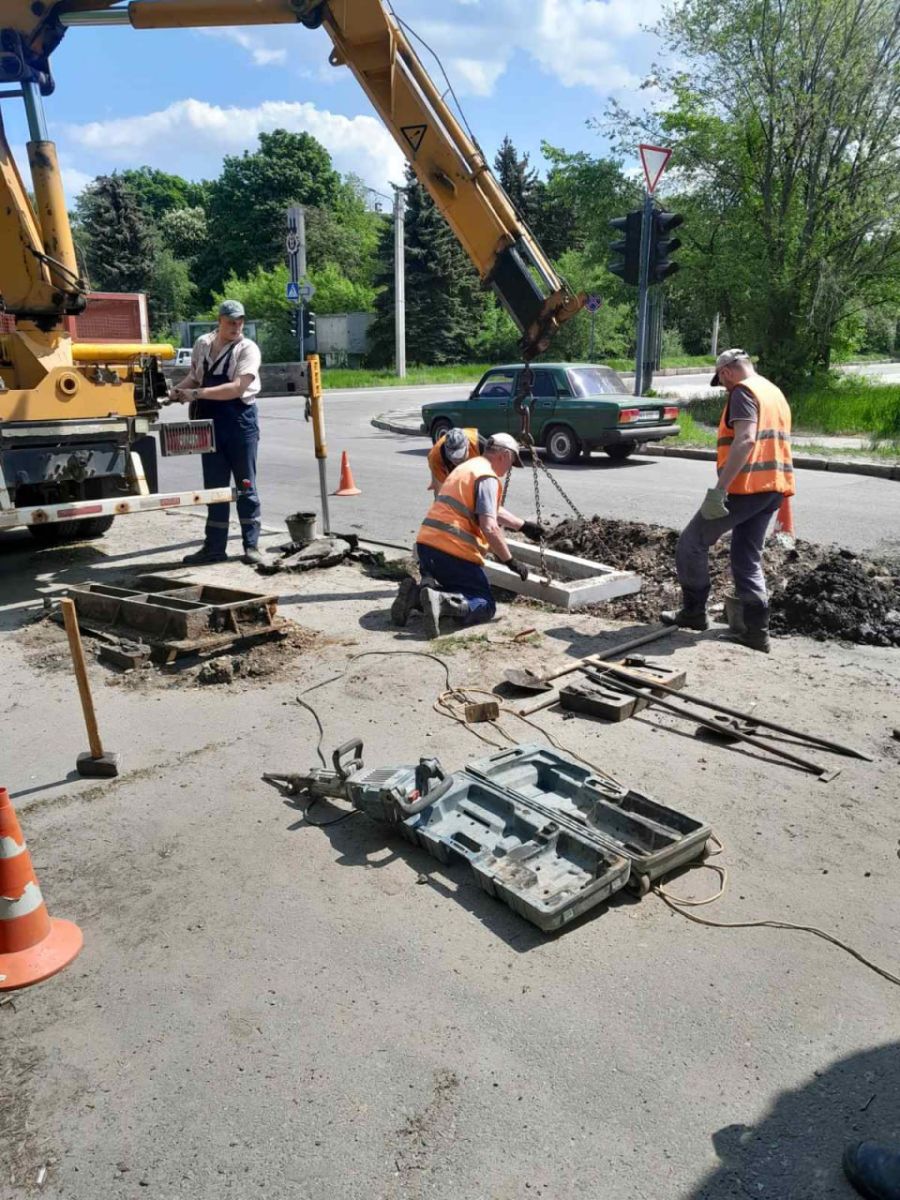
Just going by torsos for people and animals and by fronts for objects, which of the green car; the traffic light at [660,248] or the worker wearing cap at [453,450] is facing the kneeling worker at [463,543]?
the worker wearing cap

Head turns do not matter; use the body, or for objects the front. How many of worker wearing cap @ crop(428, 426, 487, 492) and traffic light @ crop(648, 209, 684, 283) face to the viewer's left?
0

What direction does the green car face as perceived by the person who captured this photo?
facing away from the viewer and to the left of the viewer

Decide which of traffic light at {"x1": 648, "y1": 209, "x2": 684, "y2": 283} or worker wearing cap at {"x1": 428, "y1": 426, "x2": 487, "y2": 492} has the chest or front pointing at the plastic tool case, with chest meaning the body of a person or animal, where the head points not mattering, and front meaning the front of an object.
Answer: the worker wearing cap

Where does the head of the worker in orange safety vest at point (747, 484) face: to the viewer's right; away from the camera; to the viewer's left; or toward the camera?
to the viewer's left

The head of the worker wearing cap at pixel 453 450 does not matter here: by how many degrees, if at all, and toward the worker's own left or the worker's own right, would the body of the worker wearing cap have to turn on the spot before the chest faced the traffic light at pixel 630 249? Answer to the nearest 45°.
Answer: approximately 180°

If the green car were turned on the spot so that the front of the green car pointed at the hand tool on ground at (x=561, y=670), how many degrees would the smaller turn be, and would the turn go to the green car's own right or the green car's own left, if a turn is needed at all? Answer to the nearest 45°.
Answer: approximately 135° to the green car's own left

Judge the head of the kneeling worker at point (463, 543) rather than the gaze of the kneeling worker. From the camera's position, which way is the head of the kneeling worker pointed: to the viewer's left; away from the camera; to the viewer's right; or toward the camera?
to the viewer's right
